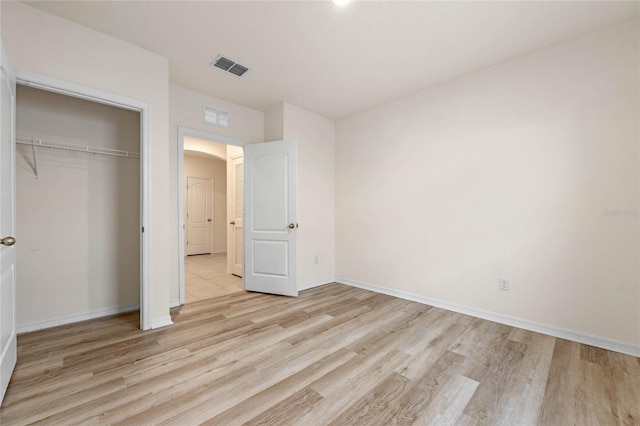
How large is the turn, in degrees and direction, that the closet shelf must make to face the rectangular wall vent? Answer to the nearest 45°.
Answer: approximately 45° to its left

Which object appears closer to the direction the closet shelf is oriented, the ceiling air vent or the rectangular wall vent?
the ceiling air vent

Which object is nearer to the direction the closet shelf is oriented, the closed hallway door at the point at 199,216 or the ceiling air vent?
the ceiling air vent

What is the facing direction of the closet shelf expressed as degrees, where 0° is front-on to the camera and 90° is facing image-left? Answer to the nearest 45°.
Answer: approximately 315°

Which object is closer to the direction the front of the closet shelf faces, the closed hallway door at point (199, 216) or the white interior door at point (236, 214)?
the white interior door

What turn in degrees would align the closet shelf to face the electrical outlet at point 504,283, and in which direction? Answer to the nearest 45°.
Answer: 0° — it already faces it

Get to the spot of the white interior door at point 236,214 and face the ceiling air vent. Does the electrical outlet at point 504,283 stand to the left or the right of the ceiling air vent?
left

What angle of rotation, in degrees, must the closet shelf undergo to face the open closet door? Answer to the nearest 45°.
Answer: approximately 45° to its right
